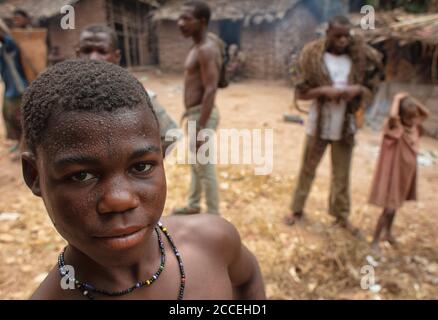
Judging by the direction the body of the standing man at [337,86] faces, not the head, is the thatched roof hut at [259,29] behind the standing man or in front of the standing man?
behind

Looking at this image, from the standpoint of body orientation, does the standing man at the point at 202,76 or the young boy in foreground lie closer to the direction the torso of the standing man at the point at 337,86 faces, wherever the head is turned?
the young boy in foreground

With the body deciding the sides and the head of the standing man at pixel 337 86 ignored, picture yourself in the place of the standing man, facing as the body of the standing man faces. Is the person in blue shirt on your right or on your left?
on your right

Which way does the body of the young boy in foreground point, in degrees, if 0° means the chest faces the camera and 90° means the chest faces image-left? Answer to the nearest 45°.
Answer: approximately 0°
